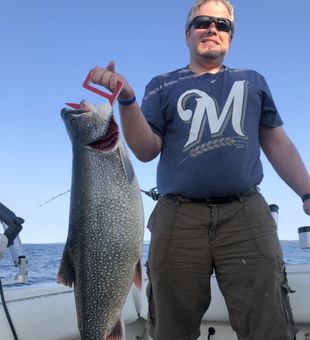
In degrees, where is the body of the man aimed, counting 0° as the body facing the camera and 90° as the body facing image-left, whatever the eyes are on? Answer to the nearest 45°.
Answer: approximately 0°
